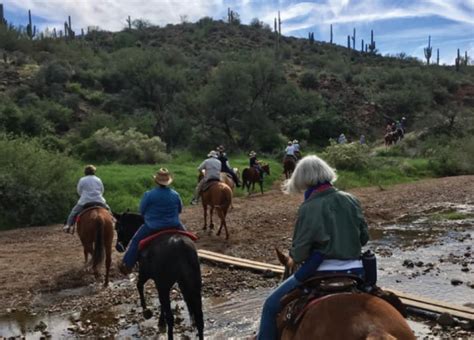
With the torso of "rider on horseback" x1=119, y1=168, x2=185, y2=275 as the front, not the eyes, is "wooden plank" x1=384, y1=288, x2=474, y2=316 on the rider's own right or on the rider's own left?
on the rider's own right

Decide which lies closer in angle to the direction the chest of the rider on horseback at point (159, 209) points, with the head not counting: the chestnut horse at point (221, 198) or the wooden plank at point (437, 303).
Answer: the chestnut horse

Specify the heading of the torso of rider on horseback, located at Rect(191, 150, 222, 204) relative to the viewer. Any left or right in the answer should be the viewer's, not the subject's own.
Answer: facing away from the viewer and to the left of the viewer

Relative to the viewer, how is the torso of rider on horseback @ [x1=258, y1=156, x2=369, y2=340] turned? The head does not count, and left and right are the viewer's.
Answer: facing away from the viewer and to the left of the viewer

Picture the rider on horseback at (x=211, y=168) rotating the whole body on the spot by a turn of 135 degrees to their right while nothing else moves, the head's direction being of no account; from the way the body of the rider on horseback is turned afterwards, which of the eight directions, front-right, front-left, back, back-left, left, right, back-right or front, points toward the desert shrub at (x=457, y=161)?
front-left

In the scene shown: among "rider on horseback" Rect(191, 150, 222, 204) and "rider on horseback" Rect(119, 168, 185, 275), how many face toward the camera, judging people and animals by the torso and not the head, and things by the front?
0

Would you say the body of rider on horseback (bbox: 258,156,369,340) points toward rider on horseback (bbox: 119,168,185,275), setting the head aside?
yes

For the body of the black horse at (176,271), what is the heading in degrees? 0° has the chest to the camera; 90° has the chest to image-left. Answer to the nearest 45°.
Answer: approximately 135°

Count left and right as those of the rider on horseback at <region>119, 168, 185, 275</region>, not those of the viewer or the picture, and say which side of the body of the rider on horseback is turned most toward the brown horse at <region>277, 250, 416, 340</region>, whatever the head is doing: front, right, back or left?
back

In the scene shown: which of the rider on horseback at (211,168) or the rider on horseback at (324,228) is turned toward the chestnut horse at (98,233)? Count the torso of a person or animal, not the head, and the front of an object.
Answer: the rider on horseback at (324,228)

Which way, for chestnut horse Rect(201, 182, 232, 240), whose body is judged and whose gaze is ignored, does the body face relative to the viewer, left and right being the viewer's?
facing away from the viewer and to the left of the viewer

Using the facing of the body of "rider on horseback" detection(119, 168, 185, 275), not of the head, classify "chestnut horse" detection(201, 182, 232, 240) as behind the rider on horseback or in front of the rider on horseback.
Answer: in front

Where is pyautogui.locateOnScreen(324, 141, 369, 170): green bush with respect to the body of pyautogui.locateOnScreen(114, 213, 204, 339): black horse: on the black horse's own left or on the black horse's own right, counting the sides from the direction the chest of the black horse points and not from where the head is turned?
on the black horse's own right
